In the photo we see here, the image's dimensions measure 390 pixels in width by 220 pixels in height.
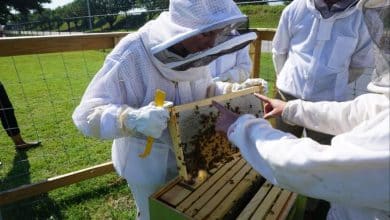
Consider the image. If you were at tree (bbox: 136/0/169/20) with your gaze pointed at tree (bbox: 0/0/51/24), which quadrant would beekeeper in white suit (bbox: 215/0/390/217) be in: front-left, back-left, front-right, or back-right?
back-left

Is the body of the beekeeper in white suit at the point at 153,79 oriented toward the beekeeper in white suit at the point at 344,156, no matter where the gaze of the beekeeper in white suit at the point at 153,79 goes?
yes

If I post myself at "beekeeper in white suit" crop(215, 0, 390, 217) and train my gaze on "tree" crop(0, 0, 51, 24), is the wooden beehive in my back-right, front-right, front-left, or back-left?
front-left

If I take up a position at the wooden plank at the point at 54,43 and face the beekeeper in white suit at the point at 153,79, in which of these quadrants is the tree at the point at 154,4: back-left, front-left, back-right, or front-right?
back-left

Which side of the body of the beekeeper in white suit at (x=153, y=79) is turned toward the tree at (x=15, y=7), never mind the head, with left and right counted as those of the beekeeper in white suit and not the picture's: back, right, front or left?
back

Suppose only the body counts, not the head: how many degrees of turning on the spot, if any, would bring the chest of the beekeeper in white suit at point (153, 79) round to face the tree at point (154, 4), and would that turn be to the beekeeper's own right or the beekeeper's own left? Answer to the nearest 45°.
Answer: approximately 135° to the beekeeper's own left

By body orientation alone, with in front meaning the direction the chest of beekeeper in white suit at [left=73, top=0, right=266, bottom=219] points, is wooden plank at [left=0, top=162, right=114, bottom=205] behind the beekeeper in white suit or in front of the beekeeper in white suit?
behind

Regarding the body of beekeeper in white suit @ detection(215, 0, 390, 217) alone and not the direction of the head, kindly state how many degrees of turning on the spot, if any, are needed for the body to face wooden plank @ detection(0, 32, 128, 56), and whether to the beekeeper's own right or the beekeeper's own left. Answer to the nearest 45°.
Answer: approximately 45° to the beekeeper's own right

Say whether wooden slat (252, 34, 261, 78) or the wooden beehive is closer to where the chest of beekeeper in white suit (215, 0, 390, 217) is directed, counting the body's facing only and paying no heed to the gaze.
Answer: the wooden beehive

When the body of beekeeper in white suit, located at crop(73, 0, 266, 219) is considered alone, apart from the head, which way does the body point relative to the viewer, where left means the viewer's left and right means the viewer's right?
facing the viewer and to the right of the viewer

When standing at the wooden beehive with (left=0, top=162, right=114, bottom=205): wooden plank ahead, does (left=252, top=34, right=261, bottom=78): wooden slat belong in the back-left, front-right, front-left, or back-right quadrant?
front-right

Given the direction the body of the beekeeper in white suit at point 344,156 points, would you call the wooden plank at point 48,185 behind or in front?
in front

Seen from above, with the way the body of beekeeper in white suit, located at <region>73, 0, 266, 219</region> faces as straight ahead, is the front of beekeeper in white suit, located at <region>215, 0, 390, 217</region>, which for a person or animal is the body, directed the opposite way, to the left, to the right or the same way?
the opposite way

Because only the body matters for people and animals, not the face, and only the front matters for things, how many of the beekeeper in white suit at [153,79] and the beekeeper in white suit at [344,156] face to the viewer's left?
1

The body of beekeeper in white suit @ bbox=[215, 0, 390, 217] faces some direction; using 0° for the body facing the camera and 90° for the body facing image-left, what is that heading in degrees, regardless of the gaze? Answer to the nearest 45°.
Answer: approximately 90°
